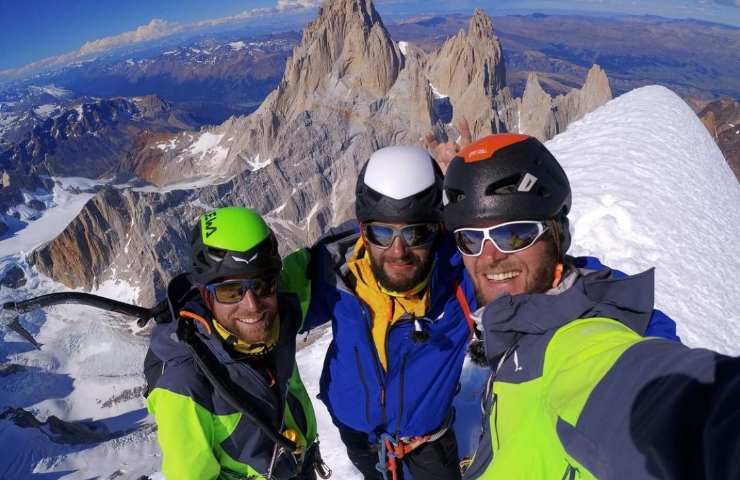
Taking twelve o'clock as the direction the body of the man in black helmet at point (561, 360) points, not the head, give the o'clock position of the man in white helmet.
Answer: The man in white helmet is roughly at 3 o'clock from the man in black helmet.

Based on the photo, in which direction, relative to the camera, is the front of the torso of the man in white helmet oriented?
toward the camera

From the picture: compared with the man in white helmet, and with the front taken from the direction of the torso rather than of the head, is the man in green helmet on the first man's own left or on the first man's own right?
on the first man's own right

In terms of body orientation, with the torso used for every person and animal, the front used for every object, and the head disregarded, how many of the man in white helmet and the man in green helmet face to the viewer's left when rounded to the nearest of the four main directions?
0

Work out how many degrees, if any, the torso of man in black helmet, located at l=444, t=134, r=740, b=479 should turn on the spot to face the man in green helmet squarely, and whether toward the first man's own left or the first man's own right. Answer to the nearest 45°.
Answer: approximately 45° to the first man's own right

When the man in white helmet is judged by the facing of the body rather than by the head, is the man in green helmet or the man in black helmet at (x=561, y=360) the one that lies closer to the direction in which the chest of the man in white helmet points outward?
the man in black helmet
